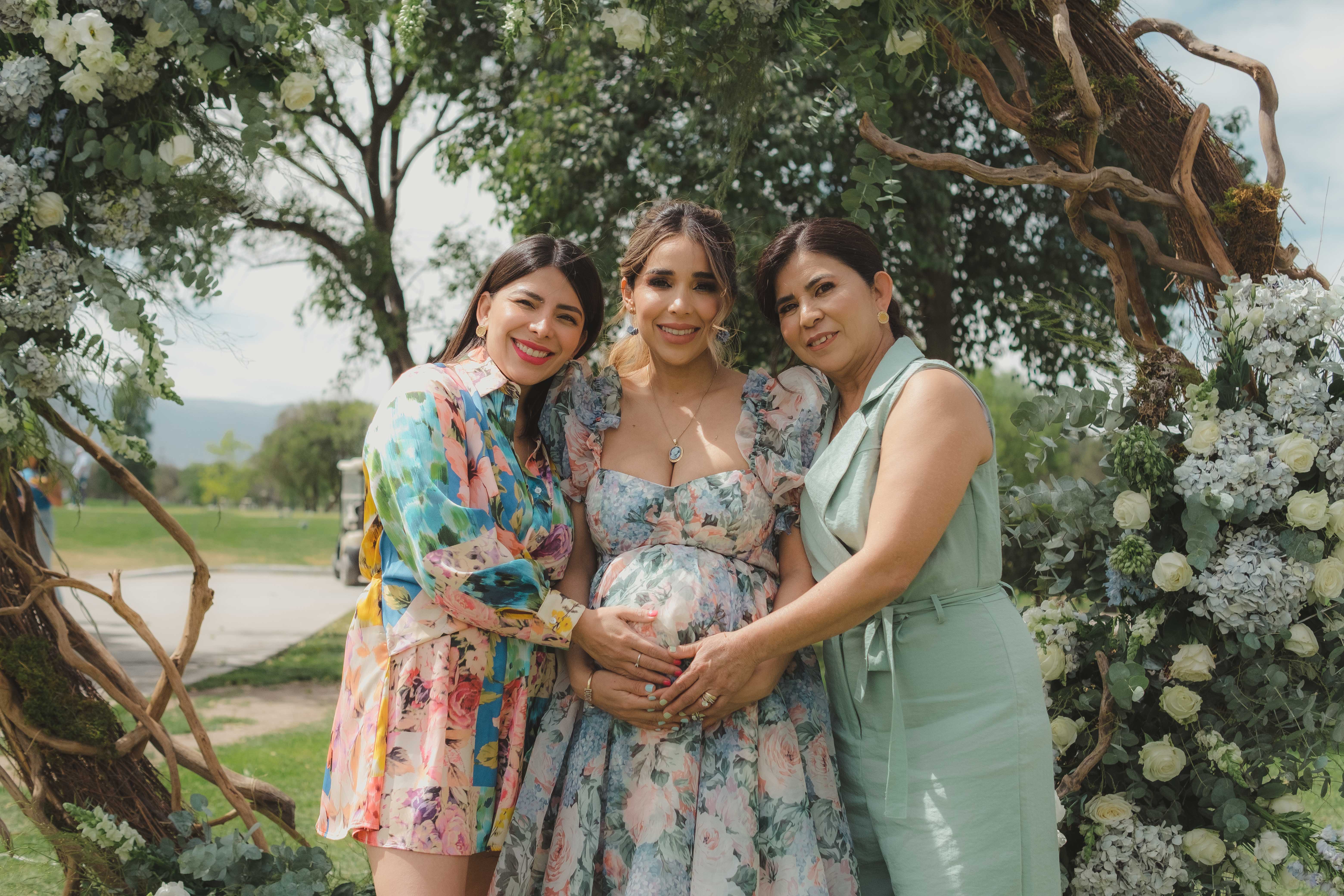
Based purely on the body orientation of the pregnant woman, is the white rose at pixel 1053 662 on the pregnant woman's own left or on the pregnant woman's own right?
on the pregnant woman's own left

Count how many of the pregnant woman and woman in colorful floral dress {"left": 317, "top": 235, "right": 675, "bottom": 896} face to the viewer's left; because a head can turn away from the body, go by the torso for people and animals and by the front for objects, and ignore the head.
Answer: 0

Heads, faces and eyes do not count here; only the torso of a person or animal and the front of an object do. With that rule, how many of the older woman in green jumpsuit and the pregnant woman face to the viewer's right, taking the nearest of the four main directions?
0

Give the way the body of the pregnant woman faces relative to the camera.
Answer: toward the camera

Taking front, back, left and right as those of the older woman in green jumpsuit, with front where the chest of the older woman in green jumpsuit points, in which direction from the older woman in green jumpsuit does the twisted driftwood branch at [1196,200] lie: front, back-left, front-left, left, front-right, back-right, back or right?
back

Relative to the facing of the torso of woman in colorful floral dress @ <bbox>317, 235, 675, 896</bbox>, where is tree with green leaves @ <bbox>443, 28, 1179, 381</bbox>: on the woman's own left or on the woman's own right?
on the woman's own left

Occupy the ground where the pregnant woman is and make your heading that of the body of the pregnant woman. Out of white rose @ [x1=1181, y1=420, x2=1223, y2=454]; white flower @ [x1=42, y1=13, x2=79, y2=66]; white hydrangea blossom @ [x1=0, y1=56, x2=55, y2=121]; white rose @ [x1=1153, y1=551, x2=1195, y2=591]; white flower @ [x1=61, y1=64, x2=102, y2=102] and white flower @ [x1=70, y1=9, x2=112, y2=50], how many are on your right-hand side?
4

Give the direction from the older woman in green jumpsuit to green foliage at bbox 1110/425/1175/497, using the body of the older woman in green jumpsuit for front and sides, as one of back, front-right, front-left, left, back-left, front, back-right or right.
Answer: back

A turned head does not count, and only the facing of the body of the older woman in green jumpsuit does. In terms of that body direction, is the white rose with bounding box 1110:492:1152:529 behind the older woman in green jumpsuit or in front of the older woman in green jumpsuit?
behind

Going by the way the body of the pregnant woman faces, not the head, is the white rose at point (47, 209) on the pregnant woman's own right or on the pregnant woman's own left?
on the pregnant woman's own right

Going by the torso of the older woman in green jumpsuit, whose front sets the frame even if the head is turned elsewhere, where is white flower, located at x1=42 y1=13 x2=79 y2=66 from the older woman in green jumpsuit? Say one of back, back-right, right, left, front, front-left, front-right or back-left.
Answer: front-right

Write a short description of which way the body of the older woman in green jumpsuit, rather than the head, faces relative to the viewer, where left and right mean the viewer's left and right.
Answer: facing the viewer and to the left of the viewer

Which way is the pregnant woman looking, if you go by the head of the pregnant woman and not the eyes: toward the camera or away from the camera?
toward the camera

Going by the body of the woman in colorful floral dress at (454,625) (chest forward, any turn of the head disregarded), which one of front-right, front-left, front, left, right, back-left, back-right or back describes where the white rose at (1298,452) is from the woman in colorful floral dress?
front-left
